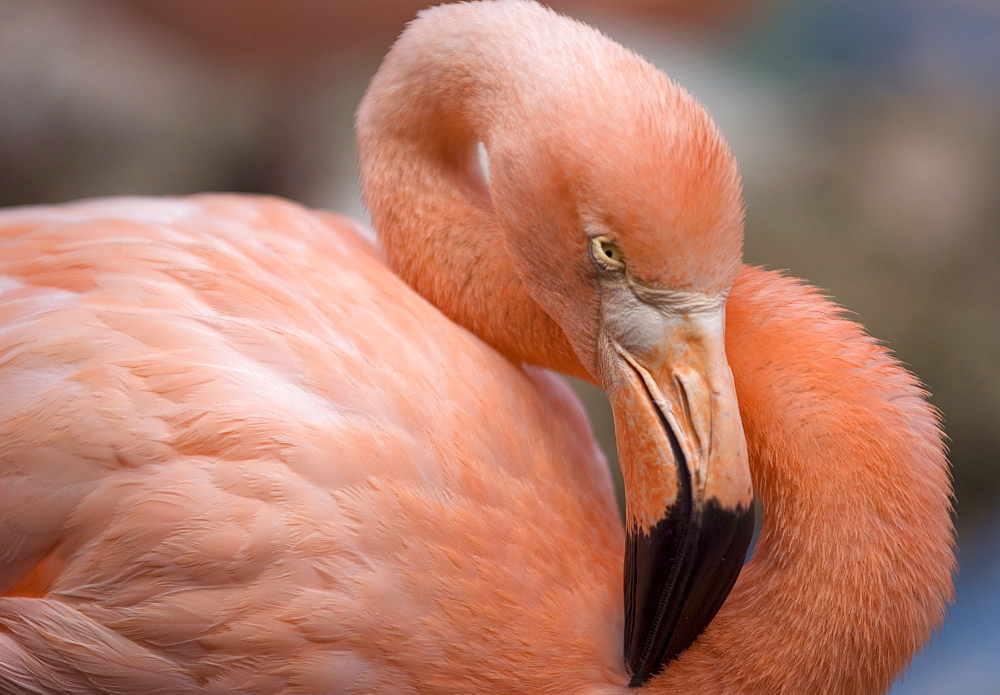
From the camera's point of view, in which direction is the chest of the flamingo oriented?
to the viewer's right
